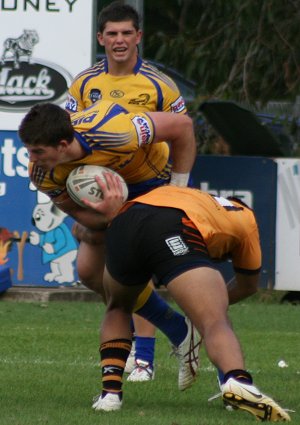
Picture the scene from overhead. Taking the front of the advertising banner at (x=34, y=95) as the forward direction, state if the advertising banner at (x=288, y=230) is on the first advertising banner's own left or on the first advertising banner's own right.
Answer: on the first advertising banner's own left

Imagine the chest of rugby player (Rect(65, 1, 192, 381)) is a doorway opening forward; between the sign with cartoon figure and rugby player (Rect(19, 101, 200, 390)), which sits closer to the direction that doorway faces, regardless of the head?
the rugby player

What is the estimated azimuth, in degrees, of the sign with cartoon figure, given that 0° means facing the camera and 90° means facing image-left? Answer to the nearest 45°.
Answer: approximately 0°

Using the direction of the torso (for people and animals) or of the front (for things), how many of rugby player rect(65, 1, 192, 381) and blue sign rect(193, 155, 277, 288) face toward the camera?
2

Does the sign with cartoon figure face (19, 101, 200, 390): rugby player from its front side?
yes

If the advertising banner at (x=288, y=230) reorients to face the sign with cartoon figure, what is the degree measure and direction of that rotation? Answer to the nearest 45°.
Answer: approximately 90° to its right
